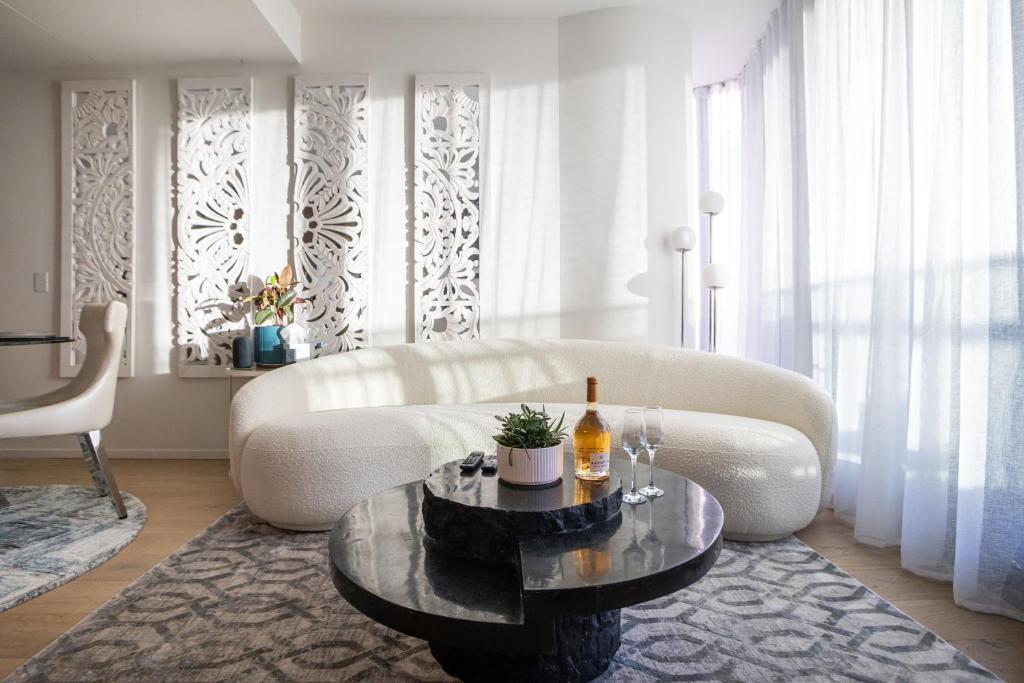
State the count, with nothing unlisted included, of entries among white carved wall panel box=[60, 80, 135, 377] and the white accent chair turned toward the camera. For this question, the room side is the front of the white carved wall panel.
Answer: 1

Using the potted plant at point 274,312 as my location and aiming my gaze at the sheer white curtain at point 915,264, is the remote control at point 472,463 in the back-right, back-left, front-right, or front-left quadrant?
front-right

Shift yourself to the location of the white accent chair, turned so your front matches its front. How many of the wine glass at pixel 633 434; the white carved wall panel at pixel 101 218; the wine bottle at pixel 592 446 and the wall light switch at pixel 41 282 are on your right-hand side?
2

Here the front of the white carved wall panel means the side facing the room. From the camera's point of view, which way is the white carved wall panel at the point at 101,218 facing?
toward the camera

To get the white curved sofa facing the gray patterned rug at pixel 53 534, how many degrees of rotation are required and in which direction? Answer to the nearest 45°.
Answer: approximately 90° to its right

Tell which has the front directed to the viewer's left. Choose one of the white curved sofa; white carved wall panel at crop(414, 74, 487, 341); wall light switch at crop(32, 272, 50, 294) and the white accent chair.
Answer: the white accent chair

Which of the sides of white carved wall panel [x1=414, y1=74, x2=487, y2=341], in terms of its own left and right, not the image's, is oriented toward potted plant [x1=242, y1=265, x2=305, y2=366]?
right

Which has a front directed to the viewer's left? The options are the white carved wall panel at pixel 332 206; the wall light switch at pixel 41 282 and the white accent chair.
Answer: the white accent chair

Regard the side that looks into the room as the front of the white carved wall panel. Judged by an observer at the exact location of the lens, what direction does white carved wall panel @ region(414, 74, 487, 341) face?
facing the viewer

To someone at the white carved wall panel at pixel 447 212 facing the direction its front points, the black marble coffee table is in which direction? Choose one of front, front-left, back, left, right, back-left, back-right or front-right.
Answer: front

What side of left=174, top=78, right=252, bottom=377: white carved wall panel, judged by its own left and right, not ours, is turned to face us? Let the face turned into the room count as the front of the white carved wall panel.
front

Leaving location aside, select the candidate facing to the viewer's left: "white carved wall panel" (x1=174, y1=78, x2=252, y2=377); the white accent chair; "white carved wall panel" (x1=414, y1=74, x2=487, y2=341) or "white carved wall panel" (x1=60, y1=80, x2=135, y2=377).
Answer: the white accent chair

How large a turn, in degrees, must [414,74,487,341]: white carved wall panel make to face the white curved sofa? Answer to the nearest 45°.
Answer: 0° — it already faces it
